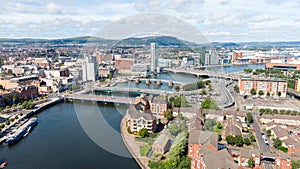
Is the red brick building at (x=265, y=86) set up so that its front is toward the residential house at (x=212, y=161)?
yes

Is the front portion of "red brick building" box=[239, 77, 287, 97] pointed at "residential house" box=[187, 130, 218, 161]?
yes

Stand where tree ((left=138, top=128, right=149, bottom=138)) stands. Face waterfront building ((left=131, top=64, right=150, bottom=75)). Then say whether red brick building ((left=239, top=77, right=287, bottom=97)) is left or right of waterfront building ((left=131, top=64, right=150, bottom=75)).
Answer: right

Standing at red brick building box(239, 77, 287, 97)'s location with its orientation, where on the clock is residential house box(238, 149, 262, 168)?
The residential house is roughly at 12 o'clock from the red brick building.

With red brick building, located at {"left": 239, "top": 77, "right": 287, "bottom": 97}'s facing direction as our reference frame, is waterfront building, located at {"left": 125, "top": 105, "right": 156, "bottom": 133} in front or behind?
in front

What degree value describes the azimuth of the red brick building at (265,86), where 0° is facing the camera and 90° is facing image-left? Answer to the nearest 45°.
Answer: approximately 0°

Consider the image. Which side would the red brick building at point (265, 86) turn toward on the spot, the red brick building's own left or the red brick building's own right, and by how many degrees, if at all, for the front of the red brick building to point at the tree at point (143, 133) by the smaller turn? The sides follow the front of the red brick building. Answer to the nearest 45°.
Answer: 0° — it already faces it

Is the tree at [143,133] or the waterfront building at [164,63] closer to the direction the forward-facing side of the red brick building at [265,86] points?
the tree

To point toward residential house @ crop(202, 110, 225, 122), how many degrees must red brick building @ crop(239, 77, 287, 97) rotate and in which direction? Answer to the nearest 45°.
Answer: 0° — it already faces it

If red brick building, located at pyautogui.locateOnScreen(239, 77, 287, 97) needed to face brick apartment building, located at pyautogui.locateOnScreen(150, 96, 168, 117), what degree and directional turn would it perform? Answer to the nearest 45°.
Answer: approximately 45° to its right

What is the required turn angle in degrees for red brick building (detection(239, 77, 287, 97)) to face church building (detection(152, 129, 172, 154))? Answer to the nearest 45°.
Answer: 0° — it already faces it
